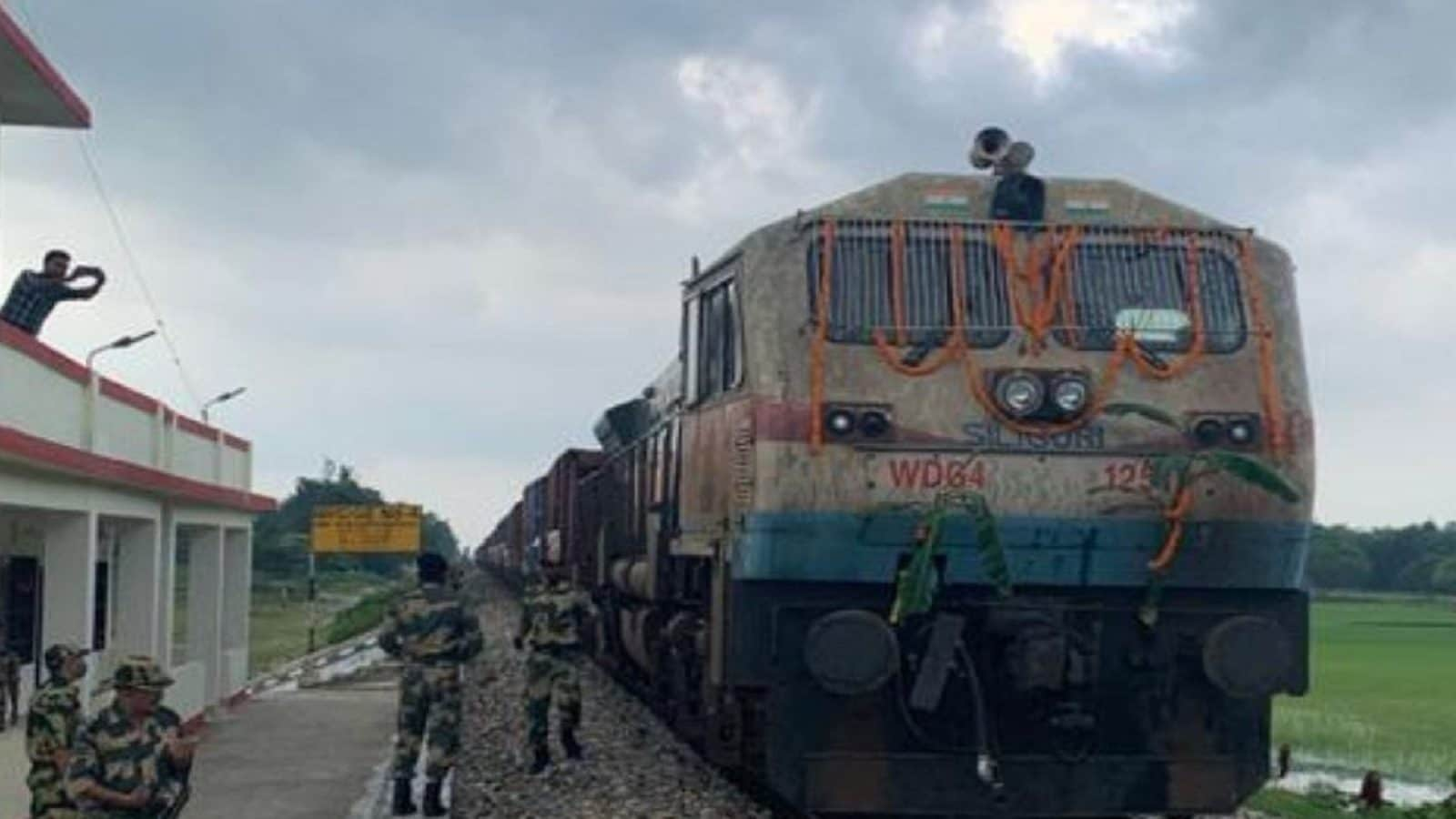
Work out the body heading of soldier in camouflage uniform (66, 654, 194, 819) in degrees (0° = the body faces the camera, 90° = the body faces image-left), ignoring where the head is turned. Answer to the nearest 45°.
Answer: approximately 315°

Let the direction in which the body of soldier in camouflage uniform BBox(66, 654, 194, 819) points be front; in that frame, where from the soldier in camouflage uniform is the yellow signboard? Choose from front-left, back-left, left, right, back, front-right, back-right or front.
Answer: back-left

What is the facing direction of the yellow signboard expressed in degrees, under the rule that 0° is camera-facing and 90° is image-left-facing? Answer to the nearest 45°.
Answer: approximately 0°

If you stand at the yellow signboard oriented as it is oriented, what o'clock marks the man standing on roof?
The man standing on roof is roughly at 12 o'clock from the yellow signboard.

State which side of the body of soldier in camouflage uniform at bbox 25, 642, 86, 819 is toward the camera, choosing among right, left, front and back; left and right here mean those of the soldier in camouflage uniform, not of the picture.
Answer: right

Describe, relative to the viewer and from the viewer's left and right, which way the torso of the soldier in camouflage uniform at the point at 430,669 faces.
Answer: facing away from the viewer

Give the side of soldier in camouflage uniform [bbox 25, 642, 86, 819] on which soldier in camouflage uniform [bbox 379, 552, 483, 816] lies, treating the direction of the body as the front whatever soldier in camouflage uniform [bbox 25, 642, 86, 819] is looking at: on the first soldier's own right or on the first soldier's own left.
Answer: on the first soldier's own left
